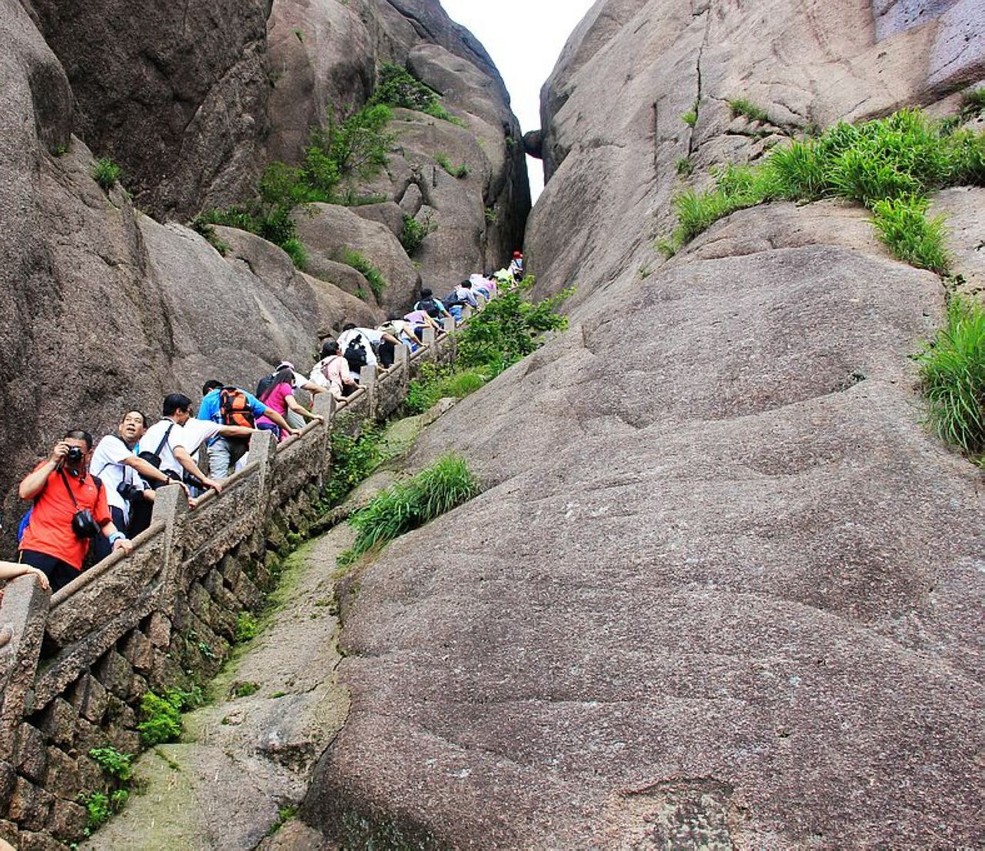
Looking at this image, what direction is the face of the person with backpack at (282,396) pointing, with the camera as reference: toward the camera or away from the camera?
away from the camera

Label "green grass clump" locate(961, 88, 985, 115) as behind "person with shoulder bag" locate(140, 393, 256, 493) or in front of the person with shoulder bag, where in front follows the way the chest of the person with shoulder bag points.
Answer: in front

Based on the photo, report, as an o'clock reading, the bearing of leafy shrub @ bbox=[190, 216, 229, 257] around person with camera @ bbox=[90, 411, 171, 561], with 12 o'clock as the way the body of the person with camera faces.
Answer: The leafy shrub is roughly at 8 o'clock from the person with camera.

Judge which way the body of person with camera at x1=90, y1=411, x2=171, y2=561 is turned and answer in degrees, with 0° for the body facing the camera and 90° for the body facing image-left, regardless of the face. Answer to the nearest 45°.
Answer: approximately 315°

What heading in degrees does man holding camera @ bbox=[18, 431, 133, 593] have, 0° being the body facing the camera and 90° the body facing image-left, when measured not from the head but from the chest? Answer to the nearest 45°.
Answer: approximately 315°

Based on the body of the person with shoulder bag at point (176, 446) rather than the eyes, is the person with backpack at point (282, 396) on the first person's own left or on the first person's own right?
on the first person's own left

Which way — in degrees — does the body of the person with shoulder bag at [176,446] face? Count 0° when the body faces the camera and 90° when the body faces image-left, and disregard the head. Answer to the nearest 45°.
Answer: approximately 270°

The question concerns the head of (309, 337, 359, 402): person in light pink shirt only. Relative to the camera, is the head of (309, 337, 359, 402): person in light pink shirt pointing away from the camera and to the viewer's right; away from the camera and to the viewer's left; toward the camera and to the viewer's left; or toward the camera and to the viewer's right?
away from the camera and to the viewer's right
